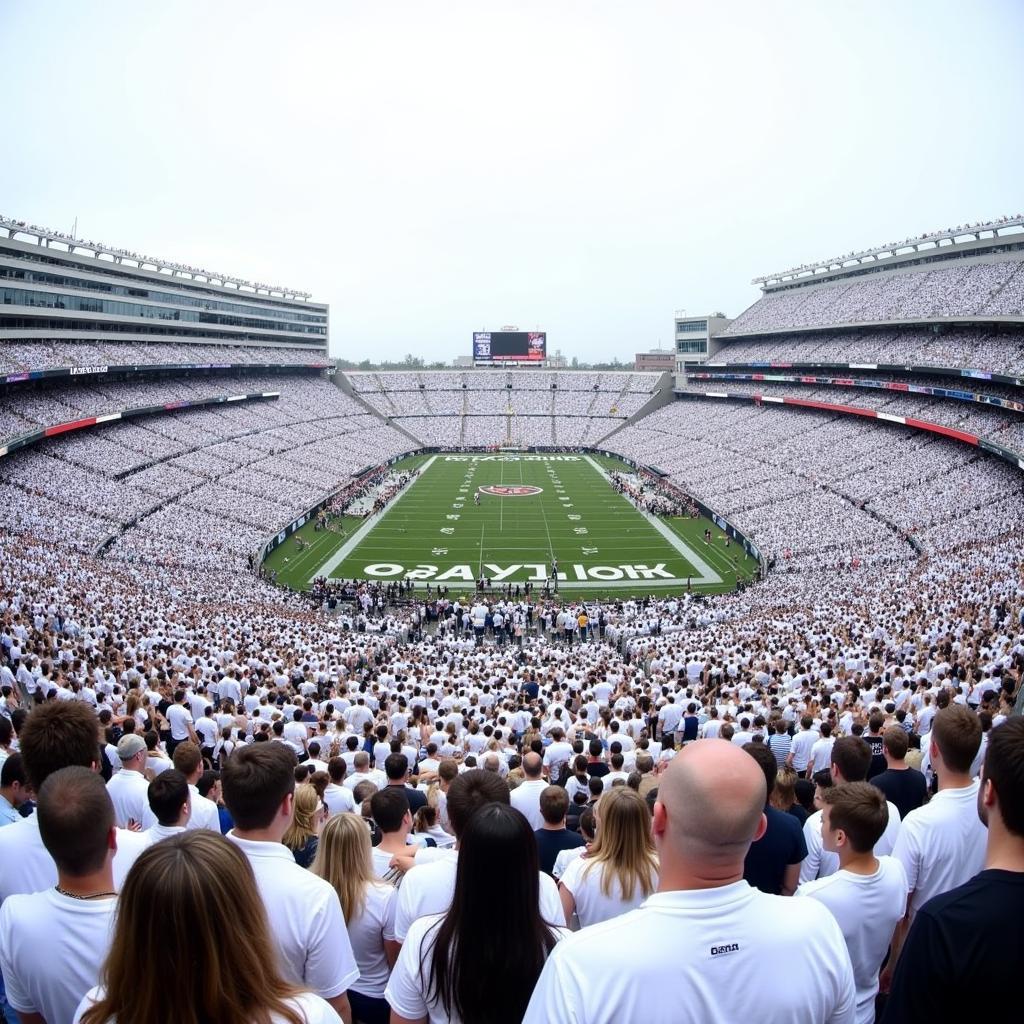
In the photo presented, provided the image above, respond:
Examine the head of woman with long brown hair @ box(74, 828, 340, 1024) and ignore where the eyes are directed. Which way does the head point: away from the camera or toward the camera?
away from the camera

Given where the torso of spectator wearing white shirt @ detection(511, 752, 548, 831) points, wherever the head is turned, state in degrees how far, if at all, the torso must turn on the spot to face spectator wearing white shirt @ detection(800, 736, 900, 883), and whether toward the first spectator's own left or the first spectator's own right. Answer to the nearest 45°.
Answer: approximately 135° to the first spectator's own right

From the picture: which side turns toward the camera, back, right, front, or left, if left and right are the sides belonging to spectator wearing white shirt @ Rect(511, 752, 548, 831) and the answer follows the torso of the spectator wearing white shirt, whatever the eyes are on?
back

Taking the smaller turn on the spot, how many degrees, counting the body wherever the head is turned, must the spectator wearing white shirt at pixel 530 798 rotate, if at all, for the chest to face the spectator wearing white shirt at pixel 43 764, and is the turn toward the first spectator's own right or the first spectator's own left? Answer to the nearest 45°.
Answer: approximately 135° to the first spectator's own left

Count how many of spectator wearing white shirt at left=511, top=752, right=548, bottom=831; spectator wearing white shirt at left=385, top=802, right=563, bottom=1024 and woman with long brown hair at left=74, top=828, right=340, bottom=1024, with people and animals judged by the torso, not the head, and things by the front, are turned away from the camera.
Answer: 3

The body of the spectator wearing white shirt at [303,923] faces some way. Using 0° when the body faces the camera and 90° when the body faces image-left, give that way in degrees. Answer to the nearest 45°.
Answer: approximately 225°

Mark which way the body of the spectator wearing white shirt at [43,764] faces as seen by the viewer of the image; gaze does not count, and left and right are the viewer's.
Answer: facing away from the viewer

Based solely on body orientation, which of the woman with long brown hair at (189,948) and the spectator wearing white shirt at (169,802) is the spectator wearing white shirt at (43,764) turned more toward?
the spectator wearing white shirt

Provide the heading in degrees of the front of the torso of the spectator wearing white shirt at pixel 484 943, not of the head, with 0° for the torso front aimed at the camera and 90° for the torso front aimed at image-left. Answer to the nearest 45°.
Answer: approximately 180°

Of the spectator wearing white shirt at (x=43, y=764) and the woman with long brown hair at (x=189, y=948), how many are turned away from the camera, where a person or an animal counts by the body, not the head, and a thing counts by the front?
2

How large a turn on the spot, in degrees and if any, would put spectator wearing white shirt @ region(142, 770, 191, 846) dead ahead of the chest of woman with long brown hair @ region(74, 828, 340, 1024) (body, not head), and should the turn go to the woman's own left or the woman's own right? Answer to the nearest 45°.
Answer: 0° — they already face them

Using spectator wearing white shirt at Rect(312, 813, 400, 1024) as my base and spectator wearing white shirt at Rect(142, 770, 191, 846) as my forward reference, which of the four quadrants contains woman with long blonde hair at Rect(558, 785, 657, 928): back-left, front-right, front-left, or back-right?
back-right

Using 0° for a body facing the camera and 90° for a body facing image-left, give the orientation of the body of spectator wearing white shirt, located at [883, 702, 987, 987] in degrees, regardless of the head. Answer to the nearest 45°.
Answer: approximately 135°

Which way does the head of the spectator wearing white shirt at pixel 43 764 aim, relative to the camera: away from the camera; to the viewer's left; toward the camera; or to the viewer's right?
away from the camera
